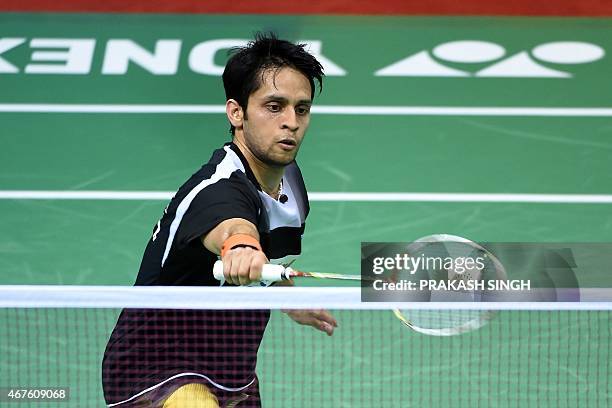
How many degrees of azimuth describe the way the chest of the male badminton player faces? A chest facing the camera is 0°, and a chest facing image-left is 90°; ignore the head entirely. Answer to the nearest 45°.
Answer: approximately 315°
